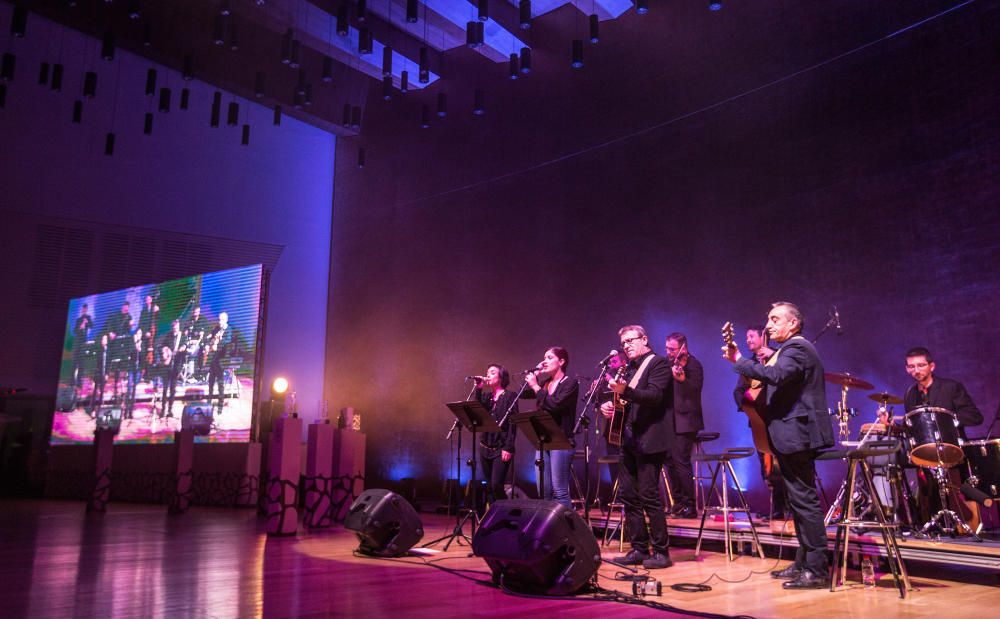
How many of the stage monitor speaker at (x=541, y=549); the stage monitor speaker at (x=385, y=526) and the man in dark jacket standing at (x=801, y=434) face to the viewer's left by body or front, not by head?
1

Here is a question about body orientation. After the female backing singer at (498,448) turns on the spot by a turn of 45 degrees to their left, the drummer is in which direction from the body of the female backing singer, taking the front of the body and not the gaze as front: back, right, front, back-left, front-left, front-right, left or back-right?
left

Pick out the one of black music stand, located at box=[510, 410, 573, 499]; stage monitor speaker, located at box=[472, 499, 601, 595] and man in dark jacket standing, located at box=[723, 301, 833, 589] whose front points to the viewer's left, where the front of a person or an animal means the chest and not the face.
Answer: the man in dark jacket standing

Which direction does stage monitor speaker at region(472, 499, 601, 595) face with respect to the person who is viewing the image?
facing away from the viewer and to the right of the viewer

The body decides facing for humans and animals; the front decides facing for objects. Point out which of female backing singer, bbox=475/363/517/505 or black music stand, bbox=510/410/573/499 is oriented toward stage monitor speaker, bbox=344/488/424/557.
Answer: the female backing singer

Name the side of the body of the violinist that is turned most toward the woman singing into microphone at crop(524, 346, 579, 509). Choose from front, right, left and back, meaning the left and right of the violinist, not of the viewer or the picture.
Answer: front

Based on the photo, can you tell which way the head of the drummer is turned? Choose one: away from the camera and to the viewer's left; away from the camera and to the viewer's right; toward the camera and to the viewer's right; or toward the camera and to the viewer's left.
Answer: toward the camera and to the viewer's left

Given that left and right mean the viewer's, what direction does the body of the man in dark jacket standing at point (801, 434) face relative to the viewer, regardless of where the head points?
facing to the left of the viewer

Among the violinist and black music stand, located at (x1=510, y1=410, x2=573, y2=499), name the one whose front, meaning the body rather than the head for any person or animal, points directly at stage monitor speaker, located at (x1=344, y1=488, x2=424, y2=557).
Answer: the violinist

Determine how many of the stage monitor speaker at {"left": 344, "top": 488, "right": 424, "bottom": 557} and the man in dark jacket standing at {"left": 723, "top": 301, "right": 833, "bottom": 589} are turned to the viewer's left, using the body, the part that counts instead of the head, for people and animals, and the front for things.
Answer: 1

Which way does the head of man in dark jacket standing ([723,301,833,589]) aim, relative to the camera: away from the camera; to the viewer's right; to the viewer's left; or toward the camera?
to the viewer's left

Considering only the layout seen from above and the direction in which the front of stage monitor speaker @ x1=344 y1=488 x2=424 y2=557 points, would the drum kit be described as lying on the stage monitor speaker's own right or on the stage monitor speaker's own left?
on the stage monitor speaker's own right

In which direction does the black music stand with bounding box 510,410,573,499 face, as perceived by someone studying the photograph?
facing away from the viewer and to the right of the viewer

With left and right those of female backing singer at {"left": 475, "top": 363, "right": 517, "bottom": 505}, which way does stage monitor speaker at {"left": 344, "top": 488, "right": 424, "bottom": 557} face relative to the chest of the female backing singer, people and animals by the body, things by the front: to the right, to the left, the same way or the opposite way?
the opposite way
